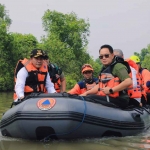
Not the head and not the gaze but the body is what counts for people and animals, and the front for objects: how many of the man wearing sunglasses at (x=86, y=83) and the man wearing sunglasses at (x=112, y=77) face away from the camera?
0

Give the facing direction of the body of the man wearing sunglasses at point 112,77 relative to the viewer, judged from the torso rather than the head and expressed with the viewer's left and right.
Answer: facing the viewer and to the left of the viewer

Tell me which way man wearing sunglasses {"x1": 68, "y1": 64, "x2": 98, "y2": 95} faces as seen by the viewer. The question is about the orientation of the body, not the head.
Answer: toward the camera
